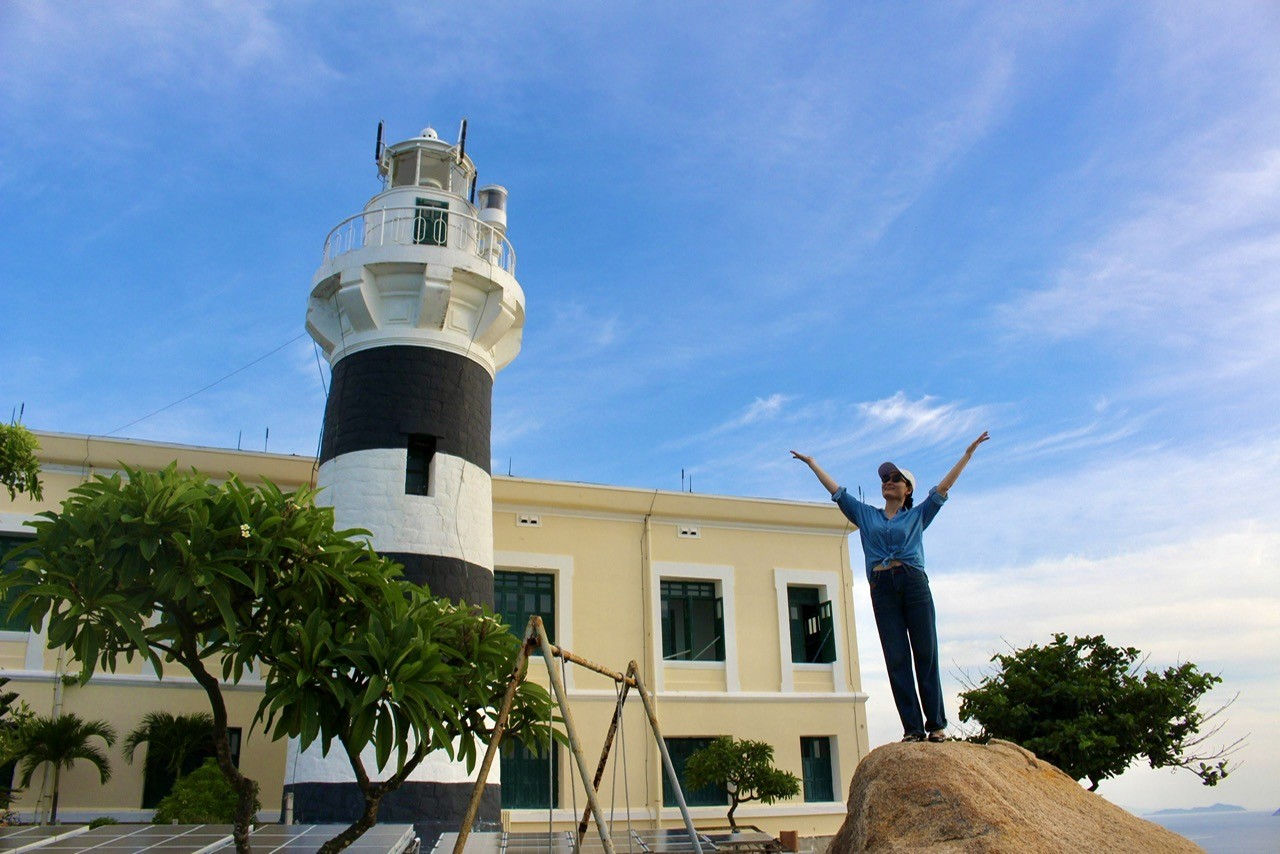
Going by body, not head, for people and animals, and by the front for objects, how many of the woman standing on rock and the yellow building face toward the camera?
2

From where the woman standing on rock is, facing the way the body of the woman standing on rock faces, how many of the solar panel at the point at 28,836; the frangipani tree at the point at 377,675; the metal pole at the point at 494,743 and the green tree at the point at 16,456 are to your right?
4

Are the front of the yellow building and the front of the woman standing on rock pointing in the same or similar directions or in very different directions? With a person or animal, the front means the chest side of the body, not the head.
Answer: same or similar directions

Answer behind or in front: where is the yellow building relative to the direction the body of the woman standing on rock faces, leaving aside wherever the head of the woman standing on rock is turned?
behind

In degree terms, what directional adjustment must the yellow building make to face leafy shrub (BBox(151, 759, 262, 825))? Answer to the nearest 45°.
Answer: approximately 45° to its right

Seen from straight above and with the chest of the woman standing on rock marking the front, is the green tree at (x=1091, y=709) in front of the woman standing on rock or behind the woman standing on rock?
behind

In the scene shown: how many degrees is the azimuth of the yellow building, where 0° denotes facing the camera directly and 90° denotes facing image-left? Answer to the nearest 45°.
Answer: approximately 0°

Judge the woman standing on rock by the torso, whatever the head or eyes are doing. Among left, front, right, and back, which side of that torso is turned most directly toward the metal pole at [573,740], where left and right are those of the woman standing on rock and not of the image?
right

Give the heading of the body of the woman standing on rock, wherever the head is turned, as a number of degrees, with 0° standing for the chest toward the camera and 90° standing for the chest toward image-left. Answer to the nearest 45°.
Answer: approximately 0°

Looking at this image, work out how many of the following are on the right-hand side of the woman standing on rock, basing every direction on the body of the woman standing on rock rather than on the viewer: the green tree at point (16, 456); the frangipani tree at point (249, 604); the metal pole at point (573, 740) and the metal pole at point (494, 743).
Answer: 4

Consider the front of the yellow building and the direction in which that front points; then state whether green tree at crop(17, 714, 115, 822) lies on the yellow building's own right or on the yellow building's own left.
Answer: on the yellow building's own right

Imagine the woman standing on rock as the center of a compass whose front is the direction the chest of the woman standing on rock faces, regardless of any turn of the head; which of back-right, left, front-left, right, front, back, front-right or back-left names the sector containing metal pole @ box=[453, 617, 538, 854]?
right

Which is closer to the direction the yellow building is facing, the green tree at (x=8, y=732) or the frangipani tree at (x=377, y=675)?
the frangipani tree

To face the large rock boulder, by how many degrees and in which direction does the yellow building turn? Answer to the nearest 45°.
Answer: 0° — it already faces it

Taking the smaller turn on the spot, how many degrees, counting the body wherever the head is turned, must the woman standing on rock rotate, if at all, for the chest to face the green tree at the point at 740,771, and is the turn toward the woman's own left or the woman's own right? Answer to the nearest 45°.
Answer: approximately 180°
